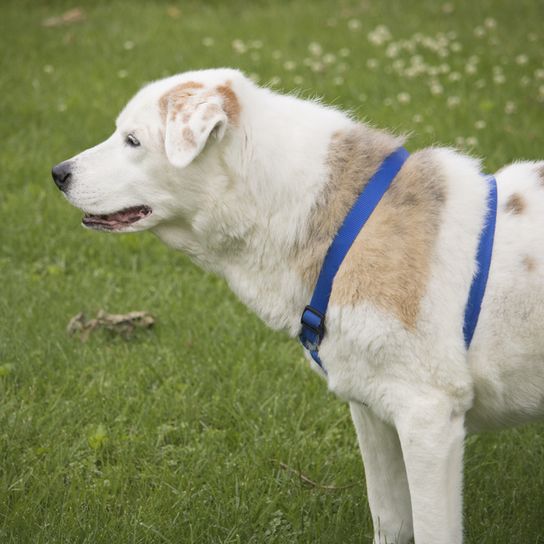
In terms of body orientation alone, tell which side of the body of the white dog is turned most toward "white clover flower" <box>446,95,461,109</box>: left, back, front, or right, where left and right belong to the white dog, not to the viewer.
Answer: right

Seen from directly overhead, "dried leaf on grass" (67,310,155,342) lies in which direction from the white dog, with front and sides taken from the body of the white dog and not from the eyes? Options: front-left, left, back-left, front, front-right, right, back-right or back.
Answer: front-right

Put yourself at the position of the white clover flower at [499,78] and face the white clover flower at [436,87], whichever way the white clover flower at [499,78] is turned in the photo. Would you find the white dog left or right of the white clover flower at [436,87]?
left

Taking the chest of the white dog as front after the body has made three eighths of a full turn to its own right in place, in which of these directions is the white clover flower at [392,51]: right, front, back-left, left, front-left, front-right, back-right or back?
front-left

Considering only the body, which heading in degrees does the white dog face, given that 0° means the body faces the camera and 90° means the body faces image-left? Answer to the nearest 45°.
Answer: approximately 90°

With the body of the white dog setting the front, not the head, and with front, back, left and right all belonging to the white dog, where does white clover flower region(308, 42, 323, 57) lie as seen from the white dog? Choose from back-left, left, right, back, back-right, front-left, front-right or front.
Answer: right

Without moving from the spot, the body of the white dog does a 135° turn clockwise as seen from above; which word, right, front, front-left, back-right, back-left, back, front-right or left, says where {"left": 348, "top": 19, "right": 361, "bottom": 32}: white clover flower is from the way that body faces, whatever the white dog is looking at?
front-left

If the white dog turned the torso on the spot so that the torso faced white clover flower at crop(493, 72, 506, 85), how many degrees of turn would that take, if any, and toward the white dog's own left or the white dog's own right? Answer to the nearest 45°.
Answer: approximately 90° to the white dog's own right

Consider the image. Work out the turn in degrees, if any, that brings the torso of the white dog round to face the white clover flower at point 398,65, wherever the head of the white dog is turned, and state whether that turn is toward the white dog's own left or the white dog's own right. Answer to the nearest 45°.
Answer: approximately 90° to the white dog's own right

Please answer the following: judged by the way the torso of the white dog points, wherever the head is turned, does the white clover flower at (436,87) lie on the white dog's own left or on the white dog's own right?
on the white dog's own right

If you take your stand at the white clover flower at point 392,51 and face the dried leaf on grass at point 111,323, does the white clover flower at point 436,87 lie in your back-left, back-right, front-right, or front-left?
front-left

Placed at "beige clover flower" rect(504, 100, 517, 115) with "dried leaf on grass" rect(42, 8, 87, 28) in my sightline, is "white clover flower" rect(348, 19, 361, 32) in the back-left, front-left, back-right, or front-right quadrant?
front-right

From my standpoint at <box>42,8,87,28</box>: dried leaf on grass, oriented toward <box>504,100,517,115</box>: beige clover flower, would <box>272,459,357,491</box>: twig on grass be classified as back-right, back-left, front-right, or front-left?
front-right
